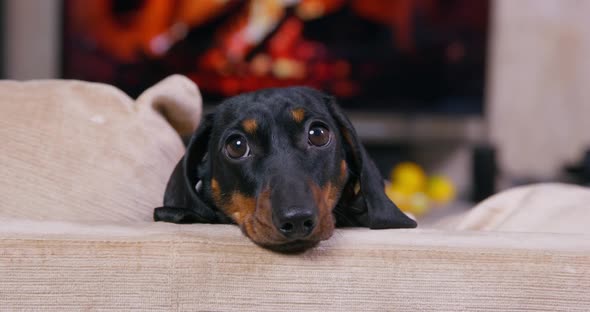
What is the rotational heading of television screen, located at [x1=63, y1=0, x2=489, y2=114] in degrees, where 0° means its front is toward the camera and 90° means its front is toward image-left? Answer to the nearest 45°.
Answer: approximately 0°

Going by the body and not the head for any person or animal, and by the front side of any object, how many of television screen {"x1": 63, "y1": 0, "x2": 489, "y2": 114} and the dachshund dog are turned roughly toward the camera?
2

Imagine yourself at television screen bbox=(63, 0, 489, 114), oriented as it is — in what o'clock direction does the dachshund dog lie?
The dachshund dog is roughly at 12 o'clock from the television screen.

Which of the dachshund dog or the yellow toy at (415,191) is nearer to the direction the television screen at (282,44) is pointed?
the dachshund dog

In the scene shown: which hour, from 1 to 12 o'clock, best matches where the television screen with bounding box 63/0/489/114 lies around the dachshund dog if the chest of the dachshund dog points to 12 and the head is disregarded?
The television screen is roughly at 6 o'clock from the dachshund dog.

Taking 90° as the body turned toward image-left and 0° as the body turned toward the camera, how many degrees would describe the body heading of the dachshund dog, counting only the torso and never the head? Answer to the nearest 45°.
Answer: approximately 0°
